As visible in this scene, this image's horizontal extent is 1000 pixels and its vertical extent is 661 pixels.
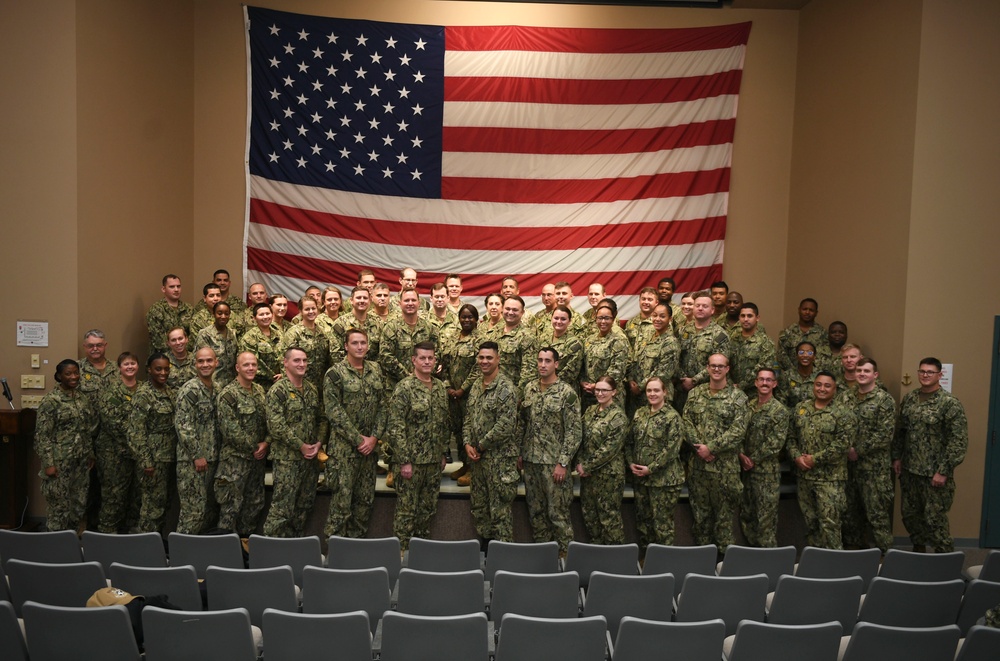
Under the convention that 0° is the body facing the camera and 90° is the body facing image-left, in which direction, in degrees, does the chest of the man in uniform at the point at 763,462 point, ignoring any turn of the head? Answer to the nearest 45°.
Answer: approximately 45°

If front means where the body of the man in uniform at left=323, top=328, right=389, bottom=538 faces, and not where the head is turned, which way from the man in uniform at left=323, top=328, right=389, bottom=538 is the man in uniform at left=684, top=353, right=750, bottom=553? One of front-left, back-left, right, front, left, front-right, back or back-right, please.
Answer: front-left

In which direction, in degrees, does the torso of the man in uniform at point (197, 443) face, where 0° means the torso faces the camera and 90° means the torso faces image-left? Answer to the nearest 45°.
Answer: approximately 315°

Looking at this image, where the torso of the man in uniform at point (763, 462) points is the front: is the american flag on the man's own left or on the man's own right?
on the man's own right

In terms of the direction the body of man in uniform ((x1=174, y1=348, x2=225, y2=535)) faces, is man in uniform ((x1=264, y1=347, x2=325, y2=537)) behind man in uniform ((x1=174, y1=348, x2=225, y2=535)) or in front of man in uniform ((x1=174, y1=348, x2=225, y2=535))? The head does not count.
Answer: in front

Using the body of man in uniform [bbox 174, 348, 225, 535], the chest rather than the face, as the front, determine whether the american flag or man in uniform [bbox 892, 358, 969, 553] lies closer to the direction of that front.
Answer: the man in uniform
